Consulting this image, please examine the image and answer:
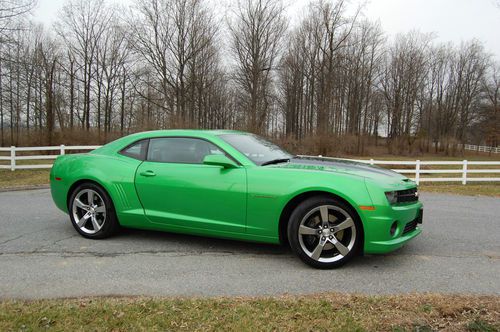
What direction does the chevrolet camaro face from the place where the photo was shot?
facing the viewer and to the right of the viewer
